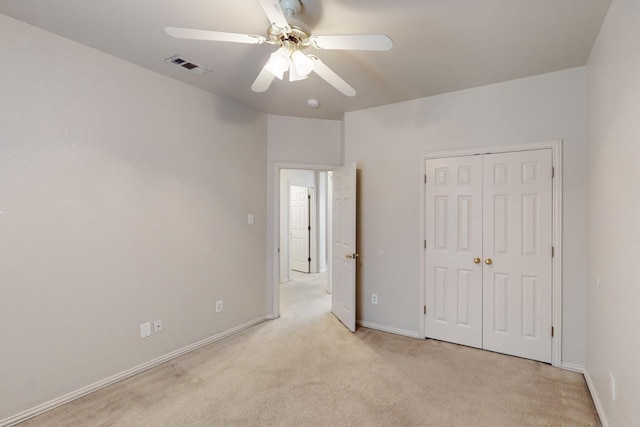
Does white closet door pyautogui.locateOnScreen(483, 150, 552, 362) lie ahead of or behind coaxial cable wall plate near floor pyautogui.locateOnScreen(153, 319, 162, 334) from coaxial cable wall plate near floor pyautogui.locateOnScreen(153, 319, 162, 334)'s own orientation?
ahead

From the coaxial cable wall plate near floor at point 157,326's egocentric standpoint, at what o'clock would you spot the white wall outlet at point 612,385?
The white wall outlet is roughly at 12 o'clock from the coaxial cable wall plate near floor.

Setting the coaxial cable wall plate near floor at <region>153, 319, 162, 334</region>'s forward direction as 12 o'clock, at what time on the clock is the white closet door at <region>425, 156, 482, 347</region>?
The white closet door is roughly at 11 o'clock from the coaxial cable wall plate near floor.

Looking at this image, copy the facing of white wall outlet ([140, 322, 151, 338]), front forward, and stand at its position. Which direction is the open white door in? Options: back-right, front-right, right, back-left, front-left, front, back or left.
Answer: front-left

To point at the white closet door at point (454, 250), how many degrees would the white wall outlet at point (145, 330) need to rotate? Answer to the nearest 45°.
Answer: approximately 45° to its left

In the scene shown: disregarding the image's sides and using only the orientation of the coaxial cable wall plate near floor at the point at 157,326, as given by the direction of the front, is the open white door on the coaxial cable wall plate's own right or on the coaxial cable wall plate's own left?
on the coaxial cable wall plate's own left

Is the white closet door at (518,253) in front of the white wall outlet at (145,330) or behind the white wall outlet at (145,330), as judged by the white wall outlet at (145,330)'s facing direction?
in front
